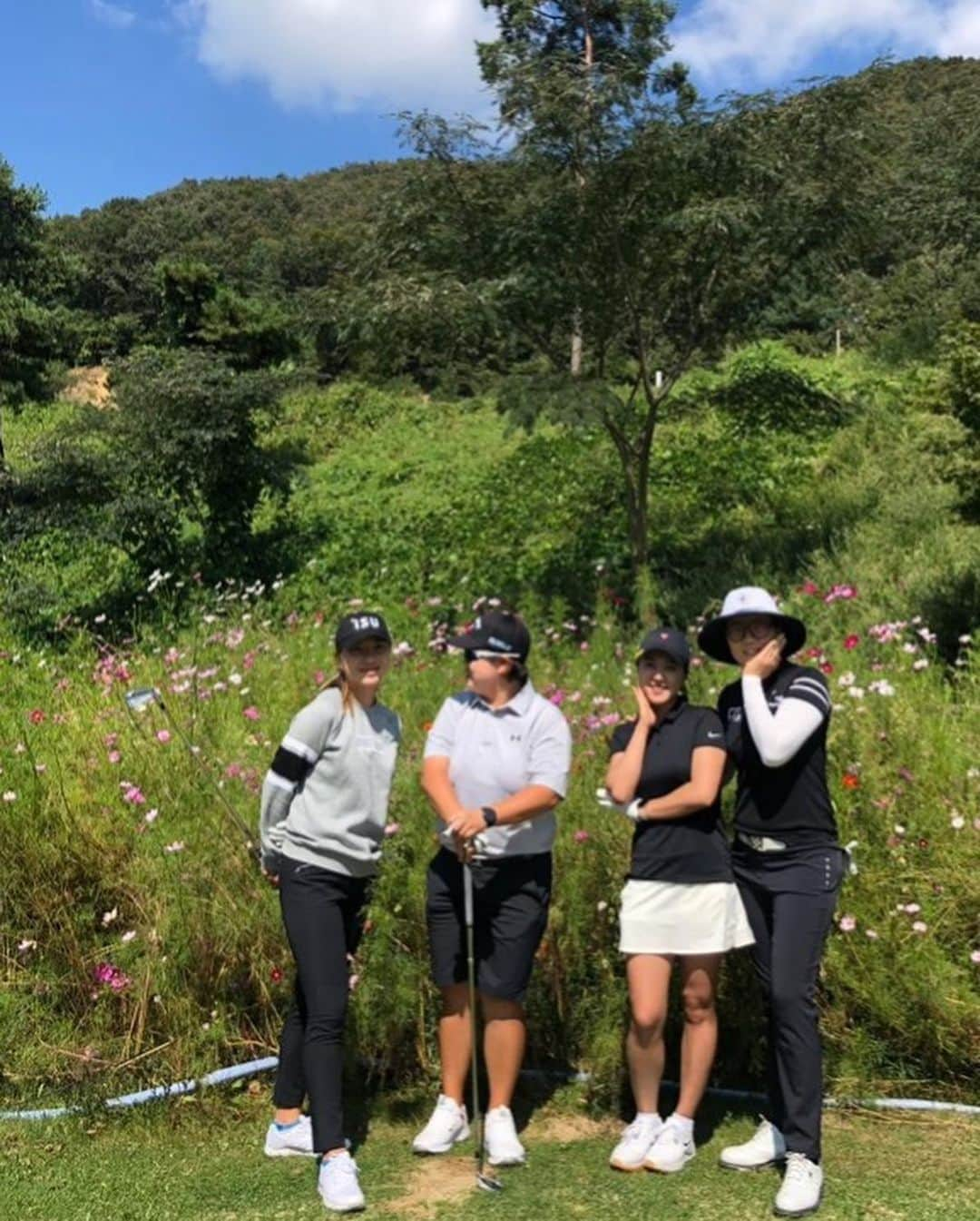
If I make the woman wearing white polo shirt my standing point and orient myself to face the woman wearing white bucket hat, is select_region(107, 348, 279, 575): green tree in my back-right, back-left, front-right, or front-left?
back-left

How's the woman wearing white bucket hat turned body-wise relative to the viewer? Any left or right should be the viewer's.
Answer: facing the viewer and to the left of the viewer

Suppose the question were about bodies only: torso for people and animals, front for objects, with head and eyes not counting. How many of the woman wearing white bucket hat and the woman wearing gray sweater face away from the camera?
0

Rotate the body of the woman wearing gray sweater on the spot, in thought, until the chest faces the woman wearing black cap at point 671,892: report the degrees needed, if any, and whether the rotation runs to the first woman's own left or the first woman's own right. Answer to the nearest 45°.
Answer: approximately 45° to the first woman's own left

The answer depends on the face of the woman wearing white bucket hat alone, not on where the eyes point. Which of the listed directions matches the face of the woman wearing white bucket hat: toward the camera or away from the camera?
toward the camera

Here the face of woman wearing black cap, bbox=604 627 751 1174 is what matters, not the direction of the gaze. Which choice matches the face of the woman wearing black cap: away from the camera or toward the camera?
toward the camera

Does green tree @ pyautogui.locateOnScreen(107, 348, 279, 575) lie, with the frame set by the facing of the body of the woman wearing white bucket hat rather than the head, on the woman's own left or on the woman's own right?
on the woman's own right

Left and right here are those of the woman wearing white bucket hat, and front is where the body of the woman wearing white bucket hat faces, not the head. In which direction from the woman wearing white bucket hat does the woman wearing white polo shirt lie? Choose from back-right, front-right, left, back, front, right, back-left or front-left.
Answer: front-right

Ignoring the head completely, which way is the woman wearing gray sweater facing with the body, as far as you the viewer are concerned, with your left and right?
facing the viewer and to the right of the viewer

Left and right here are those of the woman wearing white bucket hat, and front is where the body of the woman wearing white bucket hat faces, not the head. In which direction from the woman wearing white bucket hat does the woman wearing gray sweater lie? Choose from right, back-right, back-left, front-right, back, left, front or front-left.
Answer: front-right
